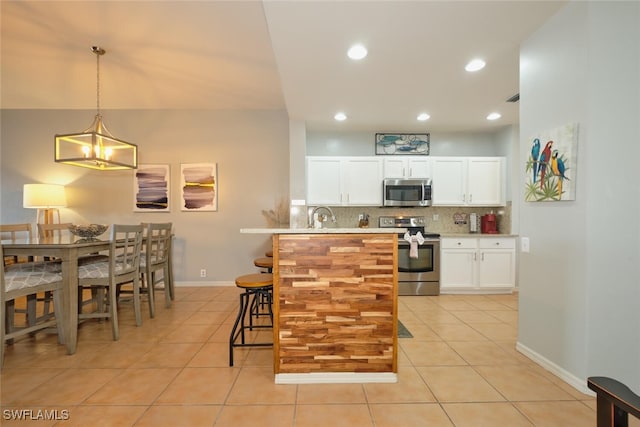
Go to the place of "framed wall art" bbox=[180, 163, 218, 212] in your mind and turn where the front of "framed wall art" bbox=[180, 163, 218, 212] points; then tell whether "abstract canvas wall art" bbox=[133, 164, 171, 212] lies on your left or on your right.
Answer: on your right

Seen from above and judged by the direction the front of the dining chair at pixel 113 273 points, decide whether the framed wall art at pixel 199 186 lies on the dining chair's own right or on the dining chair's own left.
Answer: on the dining chair's own right

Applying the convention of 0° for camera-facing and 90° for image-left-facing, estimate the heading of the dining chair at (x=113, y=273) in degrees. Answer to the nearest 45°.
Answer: approximately 135°

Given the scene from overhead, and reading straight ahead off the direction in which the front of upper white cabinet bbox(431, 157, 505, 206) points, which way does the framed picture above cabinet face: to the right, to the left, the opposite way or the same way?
the same way

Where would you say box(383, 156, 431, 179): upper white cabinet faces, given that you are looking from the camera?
facing the viewer

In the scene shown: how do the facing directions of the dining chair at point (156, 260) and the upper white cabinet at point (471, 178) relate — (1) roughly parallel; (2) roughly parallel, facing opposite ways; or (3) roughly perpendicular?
roughly perpendicular

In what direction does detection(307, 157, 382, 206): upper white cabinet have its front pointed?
toward the camera

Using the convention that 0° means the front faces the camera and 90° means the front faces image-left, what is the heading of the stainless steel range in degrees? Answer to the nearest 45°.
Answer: approximately 0°

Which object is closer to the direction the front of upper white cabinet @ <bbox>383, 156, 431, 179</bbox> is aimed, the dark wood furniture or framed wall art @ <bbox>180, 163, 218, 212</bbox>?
the dark wood furniture

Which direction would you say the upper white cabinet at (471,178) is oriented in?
toward the camera

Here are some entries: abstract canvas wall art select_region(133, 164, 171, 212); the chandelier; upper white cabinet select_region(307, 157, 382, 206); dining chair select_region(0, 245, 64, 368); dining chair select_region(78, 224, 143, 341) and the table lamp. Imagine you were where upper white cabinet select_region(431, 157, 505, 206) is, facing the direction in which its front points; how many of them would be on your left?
0

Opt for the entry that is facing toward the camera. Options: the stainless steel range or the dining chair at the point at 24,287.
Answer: the stainless steel range

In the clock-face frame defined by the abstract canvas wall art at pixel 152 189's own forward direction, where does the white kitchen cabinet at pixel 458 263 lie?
The white kitchen cabinet is roughly at 10 o'clock from the abstract canvas wall art.
